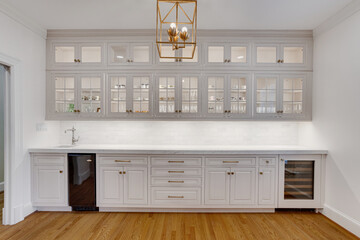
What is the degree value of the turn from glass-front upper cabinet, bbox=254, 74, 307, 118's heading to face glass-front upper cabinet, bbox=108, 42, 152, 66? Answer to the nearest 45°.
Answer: approximately 45° to its right

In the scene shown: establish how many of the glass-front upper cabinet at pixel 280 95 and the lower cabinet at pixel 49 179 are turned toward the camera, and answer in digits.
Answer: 2

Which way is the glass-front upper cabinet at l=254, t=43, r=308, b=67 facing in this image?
toward the camera

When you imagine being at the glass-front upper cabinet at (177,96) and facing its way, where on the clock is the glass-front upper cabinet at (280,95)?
the glass-front upper cabinet at (280,95) is roughly at 9 o'clock from the glass-front upper cabinet at (177,96).

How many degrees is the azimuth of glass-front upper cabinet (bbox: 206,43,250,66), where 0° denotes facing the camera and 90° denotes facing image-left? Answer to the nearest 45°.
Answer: approximately 0°

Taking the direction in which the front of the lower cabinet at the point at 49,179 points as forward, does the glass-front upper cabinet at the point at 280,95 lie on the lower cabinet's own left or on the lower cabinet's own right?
on the lower cabinet's own left

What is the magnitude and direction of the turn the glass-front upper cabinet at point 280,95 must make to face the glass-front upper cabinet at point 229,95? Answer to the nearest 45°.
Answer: approximately 45° to its right

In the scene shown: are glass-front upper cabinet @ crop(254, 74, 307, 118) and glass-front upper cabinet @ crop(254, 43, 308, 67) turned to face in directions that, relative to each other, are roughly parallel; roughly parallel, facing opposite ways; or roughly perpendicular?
roughly parallel

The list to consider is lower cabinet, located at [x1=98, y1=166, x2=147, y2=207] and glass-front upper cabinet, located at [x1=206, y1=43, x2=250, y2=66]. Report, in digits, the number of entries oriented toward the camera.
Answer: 2

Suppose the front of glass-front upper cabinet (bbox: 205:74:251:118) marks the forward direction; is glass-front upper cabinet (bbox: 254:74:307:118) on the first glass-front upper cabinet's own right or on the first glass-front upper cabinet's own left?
on the first glass-front upper cabinet's own left

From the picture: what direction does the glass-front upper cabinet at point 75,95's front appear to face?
toward the camera

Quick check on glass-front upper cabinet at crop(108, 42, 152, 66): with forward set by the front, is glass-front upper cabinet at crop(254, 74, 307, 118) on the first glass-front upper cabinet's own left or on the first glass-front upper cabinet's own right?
on the first glass-front upper cabinet's own left

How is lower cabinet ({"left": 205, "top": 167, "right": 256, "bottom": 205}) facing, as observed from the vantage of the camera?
facing the viewer

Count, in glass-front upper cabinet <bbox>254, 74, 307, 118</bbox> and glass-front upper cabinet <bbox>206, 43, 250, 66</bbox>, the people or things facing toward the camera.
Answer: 2

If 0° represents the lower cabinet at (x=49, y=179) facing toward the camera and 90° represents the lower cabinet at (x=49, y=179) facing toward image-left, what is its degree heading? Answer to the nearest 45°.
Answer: approximately 0°

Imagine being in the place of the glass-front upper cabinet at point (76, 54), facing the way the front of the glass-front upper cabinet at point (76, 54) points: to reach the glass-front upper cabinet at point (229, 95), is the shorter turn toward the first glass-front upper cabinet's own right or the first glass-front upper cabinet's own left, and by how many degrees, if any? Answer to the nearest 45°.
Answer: approximately 45° to the first glass-front upper cabinet's own left
